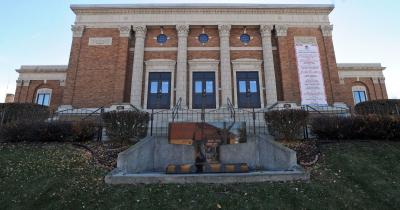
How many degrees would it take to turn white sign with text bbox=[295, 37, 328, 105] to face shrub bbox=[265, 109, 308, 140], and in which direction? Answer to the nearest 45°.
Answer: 0° — it already faces it

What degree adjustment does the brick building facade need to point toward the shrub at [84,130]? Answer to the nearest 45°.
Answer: approximately 45° to its right

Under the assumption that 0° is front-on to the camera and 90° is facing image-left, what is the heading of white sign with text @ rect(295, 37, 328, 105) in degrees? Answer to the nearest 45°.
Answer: approximately 0°

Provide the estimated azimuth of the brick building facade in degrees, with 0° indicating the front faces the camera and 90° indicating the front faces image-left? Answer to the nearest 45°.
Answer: approximately 0°
